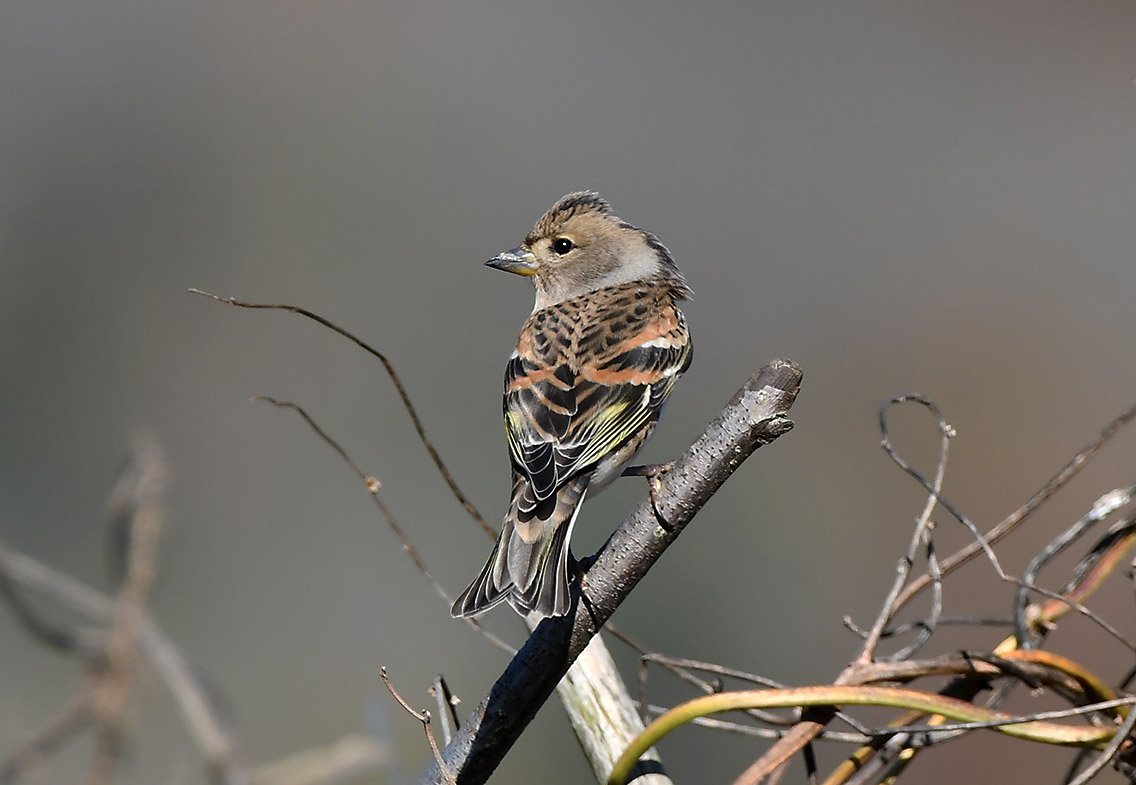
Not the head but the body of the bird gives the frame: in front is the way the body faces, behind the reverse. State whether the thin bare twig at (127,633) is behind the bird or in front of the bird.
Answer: in front

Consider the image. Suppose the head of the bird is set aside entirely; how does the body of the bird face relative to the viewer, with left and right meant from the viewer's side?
facing away from the viewer and to the right of the viewer

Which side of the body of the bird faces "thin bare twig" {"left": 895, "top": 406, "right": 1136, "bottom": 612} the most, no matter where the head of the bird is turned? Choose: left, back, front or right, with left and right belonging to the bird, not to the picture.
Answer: right

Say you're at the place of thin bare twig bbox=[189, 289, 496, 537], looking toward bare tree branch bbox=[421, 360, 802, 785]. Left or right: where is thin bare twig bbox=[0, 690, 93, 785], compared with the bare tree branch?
right
